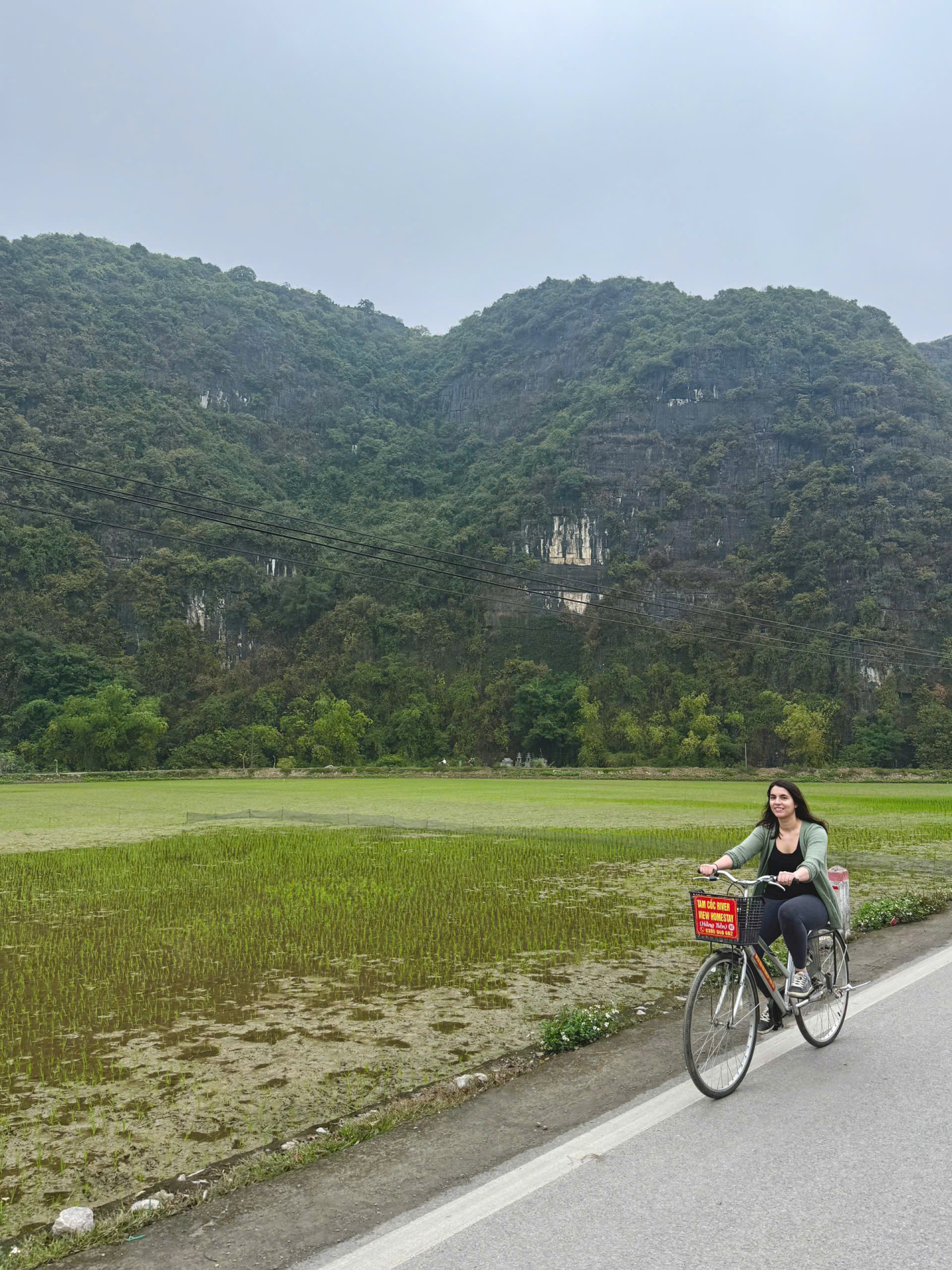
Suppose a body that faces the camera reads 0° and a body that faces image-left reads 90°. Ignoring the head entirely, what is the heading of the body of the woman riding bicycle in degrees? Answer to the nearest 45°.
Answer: approximately 45°

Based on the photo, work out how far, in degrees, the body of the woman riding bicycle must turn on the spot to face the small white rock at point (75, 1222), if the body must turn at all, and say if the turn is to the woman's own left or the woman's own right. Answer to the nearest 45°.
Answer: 0° — they already face it

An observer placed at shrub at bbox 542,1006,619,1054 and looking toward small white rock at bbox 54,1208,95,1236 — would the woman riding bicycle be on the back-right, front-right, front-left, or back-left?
back-left

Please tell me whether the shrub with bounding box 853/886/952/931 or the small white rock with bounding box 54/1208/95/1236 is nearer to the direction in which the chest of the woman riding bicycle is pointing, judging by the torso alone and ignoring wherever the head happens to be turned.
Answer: the small white rock

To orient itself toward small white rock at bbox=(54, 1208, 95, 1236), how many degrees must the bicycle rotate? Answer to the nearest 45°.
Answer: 0° — it already faces it

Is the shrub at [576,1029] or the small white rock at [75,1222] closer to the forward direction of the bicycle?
the small white rock

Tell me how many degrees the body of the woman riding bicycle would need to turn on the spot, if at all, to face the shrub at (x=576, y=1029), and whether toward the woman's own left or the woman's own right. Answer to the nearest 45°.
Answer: approximately 45° to the woman's own right

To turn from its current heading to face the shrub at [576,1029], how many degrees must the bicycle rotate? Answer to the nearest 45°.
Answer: approximately 90° to its right

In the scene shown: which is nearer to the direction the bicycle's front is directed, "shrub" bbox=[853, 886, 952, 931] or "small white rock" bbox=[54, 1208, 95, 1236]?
the small white rock
